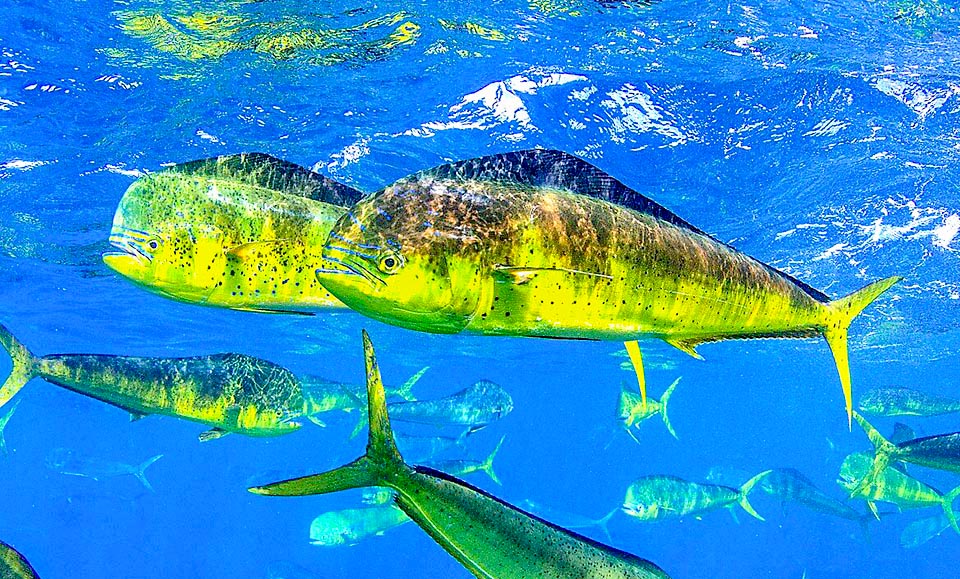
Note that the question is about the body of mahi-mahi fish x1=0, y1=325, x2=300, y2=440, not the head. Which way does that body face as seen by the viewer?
to the viewer's right

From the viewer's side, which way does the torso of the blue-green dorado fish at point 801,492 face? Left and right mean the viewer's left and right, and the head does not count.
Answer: facing to the left of the viewer

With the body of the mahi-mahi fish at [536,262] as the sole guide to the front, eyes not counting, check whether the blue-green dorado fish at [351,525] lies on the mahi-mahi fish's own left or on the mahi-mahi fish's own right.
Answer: on the mahi-mahi fish's own right

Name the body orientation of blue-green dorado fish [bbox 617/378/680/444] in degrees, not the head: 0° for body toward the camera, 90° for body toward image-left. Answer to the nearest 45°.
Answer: approximately 90°

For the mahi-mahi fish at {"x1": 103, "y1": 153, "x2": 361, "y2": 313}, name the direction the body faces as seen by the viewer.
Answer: to the viewer's left

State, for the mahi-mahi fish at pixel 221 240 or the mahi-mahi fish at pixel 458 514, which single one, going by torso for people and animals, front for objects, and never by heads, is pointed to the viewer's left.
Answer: the mahi-mahi fish at pixel 221 240

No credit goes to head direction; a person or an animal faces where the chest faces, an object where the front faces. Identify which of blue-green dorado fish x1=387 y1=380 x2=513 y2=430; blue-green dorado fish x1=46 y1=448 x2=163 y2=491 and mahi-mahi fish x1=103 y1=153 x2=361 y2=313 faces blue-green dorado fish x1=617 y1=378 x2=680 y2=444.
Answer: blue-green dorado fish x1=387 y1=380 x2=513 y2=430

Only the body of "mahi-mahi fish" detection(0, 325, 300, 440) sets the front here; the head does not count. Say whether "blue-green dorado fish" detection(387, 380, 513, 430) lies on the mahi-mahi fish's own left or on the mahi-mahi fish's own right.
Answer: on the mahi-mahi fish's own left

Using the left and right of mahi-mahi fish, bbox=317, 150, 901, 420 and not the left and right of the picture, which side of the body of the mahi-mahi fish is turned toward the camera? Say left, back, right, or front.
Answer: left

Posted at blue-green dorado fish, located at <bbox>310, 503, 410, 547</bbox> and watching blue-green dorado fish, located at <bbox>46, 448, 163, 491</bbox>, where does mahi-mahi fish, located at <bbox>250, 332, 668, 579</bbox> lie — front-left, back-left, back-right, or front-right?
back-left

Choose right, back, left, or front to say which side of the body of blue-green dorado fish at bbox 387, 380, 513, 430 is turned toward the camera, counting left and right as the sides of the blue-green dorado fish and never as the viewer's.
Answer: right
